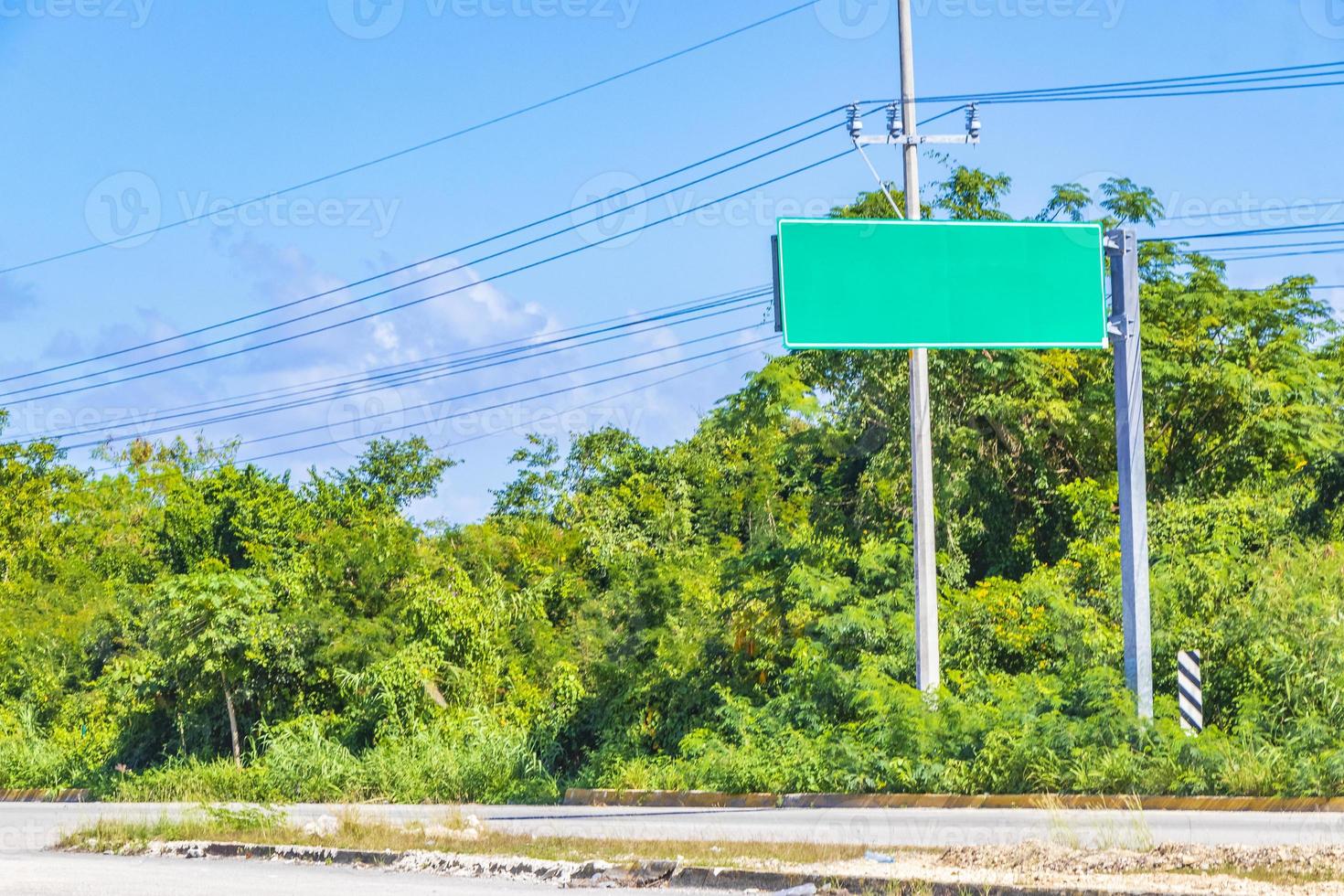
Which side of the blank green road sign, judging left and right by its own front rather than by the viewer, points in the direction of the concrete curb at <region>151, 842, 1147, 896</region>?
front

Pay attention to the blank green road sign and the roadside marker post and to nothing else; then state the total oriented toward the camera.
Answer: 2

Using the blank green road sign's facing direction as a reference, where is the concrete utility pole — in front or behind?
behind

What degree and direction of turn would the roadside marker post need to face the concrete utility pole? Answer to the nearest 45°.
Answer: approximately 135° to its right

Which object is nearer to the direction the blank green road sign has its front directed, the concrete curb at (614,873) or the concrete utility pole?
the concrete curb

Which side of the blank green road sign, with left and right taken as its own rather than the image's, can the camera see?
front
